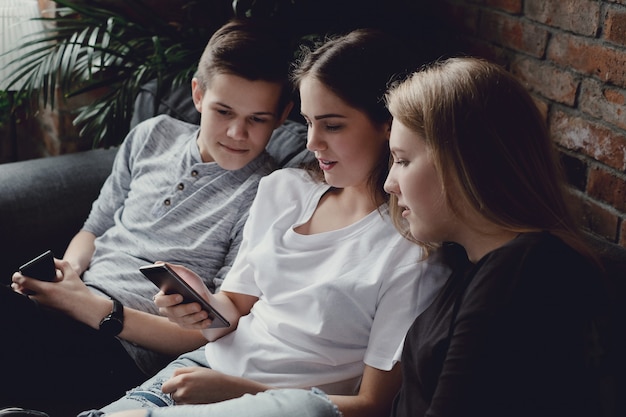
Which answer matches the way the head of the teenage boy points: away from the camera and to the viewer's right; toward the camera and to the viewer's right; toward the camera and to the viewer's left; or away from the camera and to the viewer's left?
toward the camera and to the viewer's right

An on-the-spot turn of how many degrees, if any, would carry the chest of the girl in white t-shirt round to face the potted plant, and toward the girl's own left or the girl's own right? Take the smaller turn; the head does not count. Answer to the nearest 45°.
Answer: approximately 90° to the girl's own right

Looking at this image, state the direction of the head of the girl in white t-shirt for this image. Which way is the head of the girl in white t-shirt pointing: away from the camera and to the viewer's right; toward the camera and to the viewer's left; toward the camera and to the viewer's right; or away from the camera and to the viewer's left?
toward the camera and to the viewer's left
